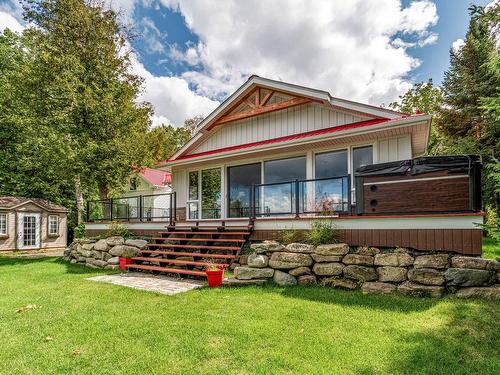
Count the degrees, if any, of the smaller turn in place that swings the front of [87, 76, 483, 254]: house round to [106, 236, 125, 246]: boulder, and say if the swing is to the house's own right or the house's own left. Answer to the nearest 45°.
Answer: approximately 45° to the house's own right

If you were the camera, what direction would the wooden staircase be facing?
facing the viewer and to the left of the viewer

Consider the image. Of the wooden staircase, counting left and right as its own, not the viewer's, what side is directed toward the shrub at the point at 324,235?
left

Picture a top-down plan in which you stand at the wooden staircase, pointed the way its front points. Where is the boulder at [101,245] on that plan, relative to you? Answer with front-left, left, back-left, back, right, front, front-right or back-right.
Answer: right

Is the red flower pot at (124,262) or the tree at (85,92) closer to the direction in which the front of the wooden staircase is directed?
the red flower pot

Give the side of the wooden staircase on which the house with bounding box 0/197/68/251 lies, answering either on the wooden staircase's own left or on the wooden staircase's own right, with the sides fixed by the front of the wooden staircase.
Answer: on the wooden staircase's own right

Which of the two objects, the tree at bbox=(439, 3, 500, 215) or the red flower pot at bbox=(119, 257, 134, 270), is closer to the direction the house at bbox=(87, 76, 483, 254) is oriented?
the red flower pot

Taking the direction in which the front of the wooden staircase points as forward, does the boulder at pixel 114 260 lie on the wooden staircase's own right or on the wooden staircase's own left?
on the wooden staircase's own right

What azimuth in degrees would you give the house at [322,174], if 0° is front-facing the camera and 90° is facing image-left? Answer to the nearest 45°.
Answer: approximately 45°

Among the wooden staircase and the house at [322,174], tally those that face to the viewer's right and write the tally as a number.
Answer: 0

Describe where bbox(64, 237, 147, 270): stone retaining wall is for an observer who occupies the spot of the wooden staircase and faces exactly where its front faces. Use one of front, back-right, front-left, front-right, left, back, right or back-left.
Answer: right

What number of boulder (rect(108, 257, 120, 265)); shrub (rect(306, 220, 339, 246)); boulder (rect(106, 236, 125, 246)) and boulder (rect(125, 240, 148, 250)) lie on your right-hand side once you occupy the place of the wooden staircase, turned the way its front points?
3

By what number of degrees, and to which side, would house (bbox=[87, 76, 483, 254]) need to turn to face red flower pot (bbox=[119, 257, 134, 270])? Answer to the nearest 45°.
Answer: approximately 45° to its right
